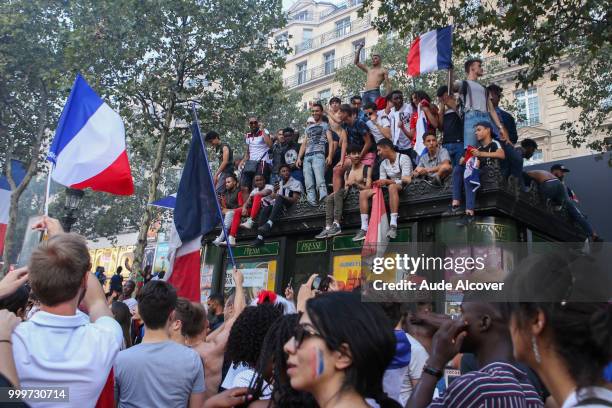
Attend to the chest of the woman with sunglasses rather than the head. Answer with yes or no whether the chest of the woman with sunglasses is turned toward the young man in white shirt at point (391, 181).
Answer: no

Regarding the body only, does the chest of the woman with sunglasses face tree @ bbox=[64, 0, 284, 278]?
no

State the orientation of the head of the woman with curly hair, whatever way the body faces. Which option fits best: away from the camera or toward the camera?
away from the camera

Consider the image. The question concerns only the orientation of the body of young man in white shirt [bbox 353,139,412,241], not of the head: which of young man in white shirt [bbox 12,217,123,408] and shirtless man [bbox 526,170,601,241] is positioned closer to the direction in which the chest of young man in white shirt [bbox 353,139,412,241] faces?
the young man in white shirt

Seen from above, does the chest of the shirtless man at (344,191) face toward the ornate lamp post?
no

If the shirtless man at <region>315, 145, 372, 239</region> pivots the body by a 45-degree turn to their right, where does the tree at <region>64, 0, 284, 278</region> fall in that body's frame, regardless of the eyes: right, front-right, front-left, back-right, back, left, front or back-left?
front-right

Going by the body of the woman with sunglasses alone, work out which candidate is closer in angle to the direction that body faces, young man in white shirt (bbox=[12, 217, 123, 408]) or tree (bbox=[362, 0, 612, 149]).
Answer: the young man in white shirt

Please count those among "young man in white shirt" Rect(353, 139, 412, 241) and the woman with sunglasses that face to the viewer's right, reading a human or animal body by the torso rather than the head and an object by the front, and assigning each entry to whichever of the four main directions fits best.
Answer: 0

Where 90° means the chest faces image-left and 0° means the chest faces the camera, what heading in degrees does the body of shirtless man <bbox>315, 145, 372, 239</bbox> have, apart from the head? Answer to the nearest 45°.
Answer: approximately 45°

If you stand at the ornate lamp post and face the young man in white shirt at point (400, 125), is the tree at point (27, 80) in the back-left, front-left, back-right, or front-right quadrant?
back-left

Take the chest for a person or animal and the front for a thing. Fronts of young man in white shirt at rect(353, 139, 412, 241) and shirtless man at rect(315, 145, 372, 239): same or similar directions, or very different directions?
same or similar directions

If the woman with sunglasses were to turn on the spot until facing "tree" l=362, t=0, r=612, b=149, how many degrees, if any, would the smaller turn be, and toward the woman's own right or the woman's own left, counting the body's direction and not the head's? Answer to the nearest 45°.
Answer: approximately 135° to the woman's own right

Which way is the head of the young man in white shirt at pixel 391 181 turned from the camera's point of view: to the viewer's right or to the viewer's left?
to the viewer's left

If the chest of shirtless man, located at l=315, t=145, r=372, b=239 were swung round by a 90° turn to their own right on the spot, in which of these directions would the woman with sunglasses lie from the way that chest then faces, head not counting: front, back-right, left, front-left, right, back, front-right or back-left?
back-left
